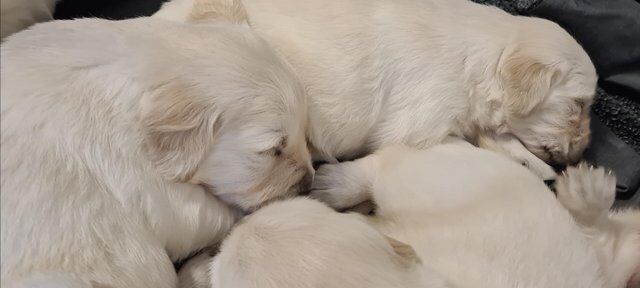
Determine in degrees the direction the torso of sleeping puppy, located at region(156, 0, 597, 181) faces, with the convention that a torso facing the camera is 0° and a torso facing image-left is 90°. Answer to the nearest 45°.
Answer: approximately 270°

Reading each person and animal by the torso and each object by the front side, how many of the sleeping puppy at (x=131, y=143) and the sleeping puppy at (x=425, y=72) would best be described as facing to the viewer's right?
2

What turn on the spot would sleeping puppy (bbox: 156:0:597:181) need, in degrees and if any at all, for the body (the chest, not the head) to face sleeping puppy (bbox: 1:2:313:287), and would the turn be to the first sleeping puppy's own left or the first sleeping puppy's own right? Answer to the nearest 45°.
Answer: approximately 135° to the first sleeping puppy's own right

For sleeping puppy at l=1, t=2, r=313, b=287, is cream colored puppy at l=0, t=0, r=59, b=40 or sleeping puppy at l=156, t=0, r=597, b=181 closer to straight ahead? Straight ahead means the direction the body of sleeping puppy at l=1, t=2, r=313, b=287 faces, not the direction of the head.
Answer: the sleeping puppy

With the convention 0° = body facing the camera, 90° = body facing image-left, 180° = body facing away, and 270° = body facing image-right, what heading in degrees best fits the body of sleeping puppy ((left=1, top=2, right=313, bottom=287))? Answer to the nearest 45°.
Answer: approximately 270°
